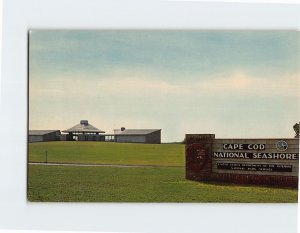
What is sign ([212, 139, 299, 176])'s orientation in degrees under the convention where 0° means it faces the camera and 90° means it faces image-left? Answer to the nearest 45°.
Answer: approximately 0°
